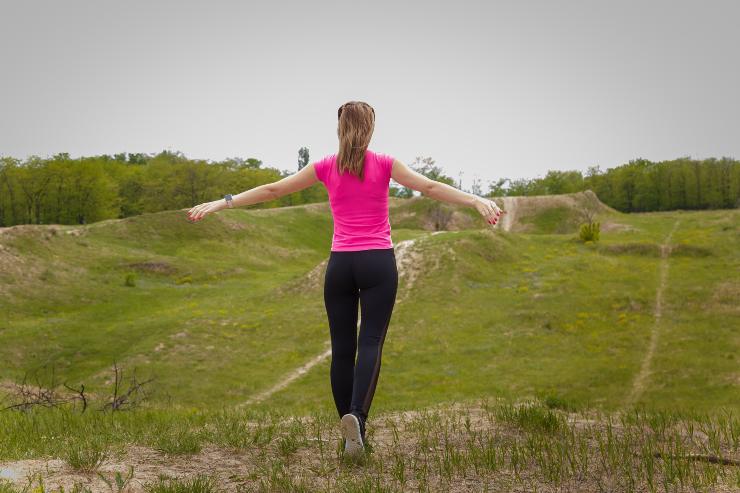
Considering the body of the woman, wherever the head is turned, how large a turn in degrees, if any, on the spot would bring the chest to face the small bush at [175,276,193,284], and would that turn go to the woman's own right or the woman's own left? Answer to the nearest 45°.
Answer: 0° — they already face it

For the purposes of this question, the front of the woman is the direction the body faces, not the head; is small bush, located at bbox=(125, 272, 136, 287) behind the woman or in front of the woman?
in front

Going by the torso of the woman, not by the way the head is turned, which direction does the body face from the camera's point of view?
away from the camera

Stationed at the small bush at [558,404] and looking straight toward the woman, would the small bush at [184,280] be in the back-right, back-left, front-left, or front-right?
back-right

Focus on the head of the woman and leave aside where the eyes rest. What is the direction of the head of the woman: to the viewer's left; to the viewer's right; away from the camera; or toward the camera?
away from the camera

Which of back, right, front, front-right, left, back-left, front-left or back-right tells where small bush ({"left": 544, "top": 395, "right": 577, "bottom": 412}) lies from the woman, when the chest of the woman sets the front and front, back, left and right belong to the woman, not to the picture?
front-right
